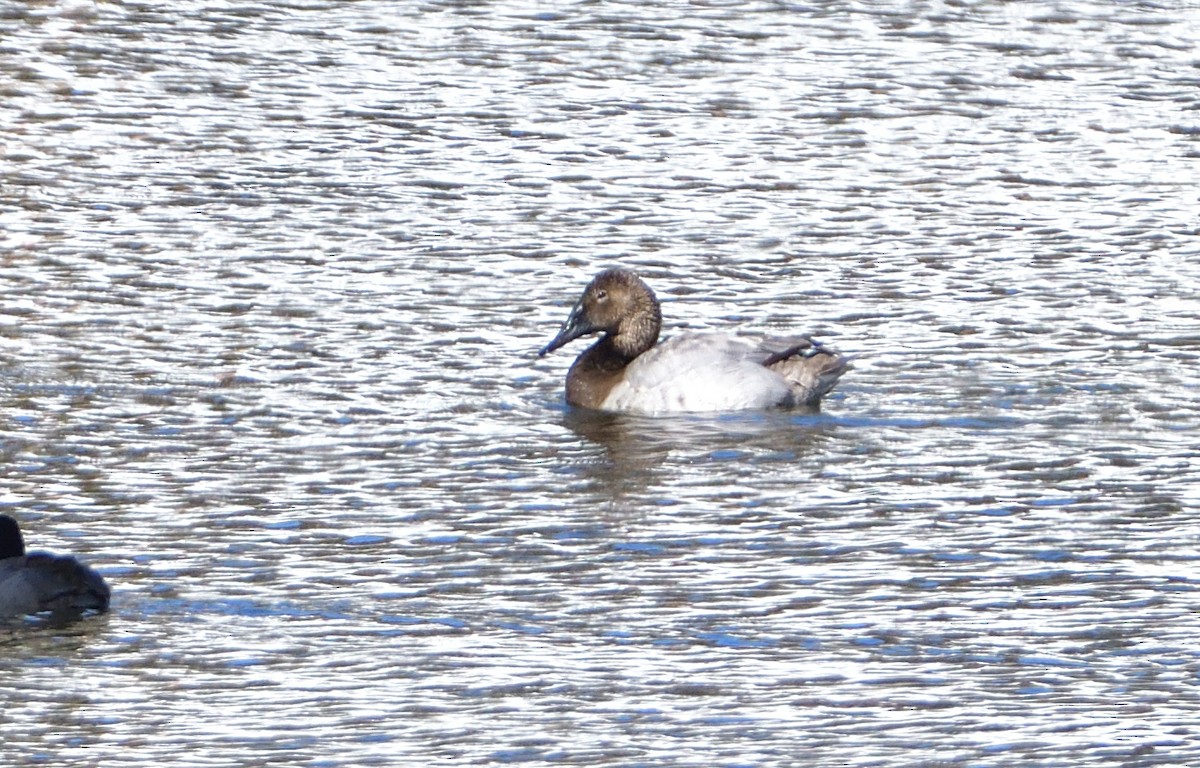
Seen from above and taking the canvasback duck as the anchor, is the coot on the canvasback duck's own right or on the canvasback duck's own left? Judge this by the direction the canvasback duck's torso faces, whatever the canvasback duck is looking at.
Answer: on the canvasback duck's own left

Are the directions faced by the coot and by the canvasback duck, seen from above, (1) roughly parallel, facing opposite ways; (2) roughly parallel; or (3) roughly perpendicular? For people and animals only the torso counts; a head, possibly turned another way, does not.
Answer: roughly parallel

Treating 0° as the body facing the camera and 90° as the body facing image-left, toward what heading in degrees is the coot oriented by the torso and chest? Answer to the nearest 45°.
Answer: approximately 90°

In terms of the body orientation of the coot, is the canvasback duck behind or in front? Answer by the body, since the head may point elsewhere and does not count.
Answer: behind

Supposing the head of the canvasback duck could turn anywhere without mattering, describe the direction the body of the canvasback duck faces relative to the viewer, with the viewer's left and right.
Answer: facing to the left of the viewer
